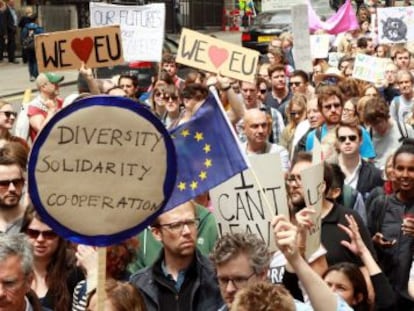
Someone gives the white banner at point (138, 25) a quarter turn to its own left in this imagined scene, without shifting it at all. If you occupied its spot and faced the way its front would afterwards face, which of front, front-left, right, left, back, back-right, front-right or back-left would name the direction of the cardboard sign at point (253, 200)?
right

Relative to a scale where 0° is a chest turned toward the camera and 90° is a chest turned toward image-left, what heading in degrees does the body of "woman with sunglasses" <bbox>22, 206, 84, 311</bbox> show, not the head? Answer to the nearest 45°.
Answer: approximately 45°

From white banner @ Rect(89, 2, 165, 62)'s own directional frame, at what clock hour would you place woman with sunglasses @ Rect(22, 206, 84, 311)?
The woman with sunglasses is roughly at 12 o'clock from the white banner.

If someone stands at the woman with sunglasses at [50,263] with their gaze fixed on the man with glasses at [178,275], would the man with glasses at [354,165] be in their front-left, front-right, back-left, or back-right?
front-left

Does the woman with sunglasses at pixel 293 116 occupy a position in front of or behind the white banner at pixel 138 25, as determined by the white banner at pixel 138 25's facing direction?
in front

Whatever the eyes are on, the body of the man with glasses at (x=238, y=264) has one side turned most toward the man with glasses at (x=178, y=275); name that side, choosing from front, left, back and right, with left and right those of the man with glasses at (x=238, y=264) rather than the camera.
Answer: right

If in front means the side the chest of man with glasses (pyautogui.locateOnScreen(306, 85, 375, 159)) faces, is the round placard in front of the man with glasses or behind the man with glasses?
in front

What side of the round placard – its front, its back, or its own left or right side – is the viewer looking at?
front

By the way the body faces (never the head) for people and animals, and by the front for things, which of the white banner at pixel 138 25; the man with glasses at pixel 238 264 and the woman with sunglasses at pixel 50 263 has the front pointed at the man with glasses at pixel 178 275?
the white banner
